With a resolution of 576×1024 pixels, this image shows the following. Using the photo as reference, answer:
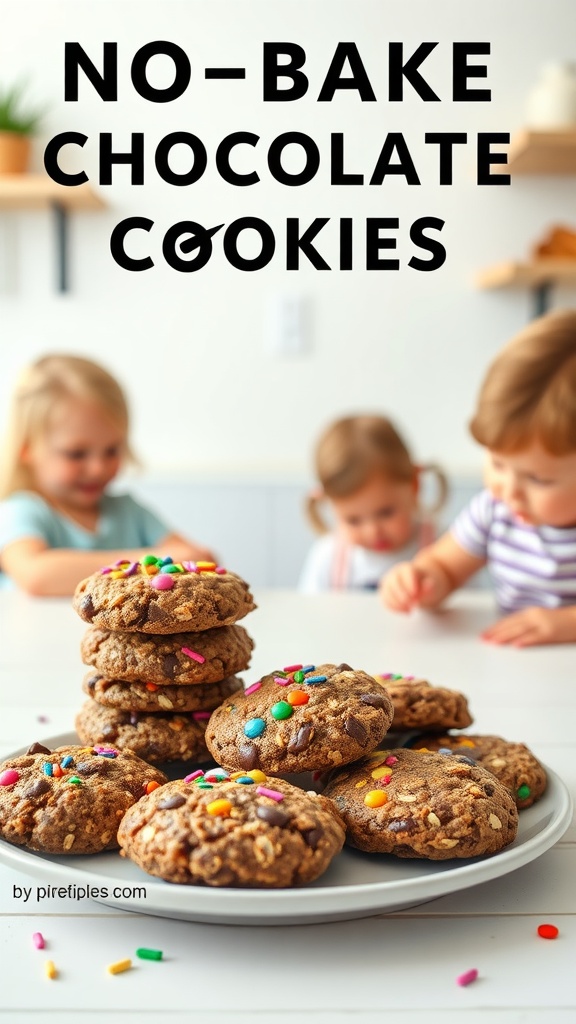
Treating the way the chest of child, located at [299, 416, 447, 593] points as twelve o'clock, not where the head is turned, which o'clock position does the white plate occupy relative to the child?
The white plate is roughly at 12 o'clock from the child.

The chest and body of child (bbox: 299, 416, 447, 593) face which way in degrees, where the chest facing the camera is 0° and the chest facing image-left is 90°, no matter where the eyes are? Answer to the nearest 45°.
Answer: approximately 0°

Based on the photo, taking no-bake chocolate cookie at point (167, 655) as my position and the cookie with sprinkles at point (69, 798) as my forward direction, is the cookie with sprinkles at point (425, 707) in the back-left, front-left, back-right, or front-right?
back-left

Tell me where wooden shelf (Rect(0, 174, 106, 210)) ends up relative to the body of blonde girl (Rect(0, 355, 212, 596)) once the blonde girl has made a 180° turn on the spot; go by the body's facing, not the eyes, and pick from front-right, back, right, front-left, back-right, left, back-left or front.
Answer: front-right

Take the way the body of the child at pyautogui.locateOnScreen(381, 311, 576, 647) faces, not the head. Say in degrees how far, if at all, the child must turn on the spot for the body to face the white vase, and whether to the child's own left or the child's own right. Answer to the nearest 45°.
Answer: approximately 135° to the child's own right

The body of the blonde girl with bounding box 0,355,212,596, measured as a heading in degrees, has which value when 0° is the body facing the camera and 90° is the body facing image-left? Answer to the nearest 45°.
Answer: approximately 315°

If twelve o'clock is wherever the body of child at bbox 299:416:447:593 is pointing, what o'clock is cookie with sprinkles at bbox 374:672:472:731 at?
The cookie with sprinkles is roughly at 12 o'clock from the child.
